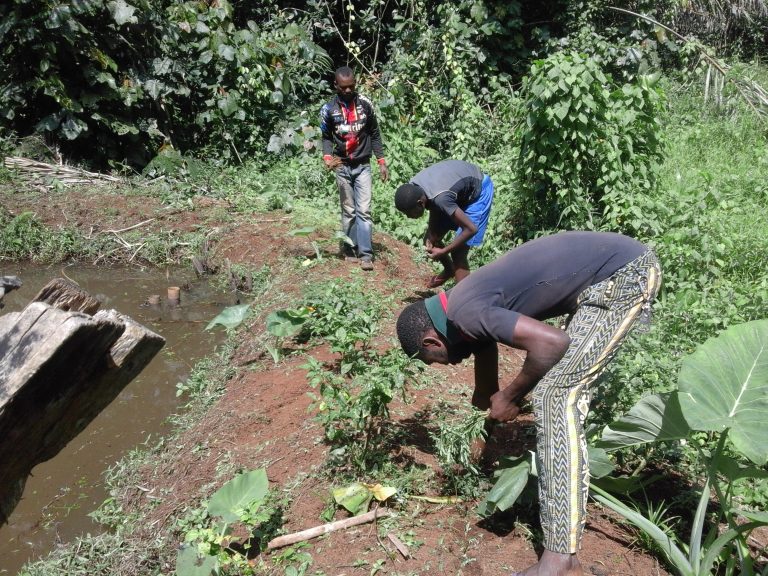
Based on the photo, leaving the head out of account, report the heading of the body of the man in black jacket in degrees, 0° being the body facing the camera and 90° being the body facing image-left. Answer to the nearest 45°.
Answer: approximately 0°

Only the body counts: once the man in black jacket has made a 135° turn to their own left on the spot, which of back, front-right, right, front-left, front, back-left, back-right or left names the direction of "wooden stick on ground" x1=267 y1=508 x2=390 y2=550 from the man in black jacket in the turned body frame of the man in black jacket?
back-right

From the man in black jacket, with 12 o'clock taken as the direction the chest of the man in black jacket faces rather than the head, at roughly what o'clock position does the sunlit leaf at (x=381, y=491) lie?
The sunlit leaf is roughly at 12 o'clock from the man in black jacket.

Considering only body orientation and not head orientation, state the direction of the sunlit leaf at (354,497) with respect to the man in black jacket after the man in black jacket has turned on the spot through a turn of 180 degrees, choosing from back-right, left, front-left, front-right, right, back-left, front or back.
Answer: back

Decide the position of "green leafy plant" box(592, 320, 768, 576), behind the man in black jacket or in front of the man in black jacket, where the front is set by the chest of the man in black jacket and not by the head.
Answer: in front

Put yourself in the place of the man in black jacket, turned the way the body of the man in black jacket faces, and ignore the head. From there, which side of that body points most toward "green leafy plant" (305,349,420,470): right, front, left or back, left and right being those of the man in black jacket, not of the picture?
front

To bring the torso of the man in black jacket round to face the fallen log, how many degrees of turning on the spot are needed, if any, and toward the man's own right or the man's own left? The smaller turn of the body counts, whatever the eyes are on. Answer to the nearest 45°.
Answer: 0° — they already face it

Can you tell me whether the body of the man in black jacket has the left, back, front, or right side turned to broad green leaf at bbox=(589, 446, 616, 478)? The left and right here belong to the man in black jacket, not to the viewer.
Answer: front

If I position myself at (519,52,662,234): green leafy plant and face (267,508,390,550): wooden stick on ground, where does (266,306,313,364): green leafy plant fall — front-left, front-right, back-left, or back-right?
front-right

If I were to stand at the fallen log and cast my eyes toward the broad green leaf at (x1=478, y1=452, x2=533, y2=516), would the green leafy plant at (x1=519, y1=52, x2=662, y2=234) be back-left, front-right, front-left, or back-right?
front-left

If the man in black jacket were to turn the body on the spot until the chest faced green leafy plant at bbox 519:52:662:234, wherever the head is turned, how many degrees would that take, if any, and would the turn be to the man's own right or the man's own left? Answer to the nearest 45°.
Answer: approximately 90° to the man's own left

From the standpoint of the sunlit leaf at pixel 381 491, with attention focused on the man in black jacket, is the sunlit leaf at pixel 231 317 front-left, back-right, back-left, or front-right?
front-left

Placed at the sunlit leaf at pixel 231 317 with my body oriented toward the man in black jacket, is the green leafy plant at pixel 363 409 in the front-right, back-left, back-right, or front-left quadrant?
back-right

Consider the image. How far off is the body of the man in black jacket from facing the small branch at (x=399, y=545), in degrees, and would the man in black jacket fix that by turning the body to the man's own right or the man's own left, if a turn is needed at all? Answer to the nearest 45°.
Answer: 0° — they already face it

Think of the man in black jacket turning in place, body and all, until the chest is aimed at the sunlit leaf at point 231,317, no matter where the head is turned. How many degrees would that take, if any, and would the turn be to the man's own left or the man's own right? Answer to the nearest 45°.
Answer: approximately 45° to the man's own right

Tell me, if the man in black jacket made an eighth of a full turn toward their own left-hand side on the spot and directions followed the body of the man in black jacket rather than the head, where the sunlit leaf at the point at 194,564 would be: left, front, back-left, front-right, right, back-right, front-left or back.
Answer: front-right

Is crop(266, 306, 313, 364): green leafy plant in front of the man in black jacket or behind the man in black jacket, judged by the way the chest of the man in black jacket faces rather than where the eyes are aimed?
in front
